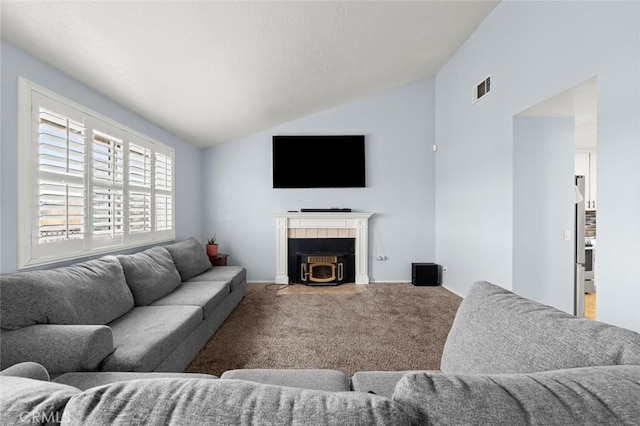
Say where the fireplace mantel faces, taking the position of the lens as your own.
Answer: facing the viewer

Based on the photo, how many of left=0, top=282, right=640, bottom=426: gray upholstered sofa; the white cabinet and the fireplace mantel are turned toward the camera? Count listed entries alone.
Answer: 2

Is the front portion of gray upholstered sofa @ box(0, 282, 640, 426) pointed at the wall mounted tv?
yes

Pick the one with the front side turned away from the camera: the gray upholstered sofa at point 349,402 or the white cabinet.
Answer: the gray upholstered sofa

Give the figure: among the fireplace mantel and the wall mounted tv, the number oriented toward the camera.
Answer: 2

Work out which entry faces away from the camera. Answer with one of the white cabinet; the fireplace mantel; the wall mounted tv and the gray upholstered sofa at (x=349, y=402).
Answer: the gray upholstered sofa

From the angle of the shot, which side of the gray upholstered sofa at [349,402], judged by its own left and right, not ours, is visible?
back

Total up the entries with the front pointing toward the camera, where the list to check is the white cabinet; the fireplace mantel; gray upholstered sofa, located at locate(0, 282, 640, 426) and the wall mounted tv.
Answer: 3

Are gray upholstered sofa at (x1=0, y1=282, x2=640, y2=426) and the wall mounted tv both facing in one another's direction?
yes

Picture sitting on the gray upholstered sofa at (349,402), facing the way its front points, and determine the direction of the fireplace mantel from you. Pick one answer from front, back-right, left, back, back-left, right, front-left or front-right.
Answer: front

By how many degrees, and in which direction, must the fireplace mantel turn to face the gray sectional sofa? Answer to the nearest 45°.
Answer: approximately 45° to its right

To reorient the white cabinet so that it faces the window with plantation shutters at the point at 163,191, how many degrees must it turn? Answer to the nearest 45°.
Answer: approximately 45° to its right

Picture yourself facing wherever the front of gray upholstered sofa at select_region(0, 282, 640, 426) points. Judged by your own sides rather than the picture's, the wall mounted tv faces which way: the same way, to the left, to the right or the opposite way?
the opposite way

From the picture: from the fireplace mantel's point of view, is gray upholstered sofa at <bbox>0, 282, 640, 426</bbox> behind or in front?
in front

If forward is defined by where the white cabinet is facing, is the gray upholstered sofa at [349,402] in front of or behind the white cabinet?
in front

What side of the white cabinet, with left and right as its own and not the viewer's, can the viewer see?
front

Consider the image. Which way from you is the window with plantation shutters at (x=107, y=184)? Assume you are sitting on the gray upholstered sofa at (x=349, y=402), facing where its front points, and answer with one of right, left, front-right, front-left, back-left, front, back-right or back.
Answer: front-left

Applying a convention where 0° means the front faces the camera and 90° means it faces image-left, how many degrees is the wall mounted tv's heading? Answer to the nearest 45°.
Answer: approximately 0°
